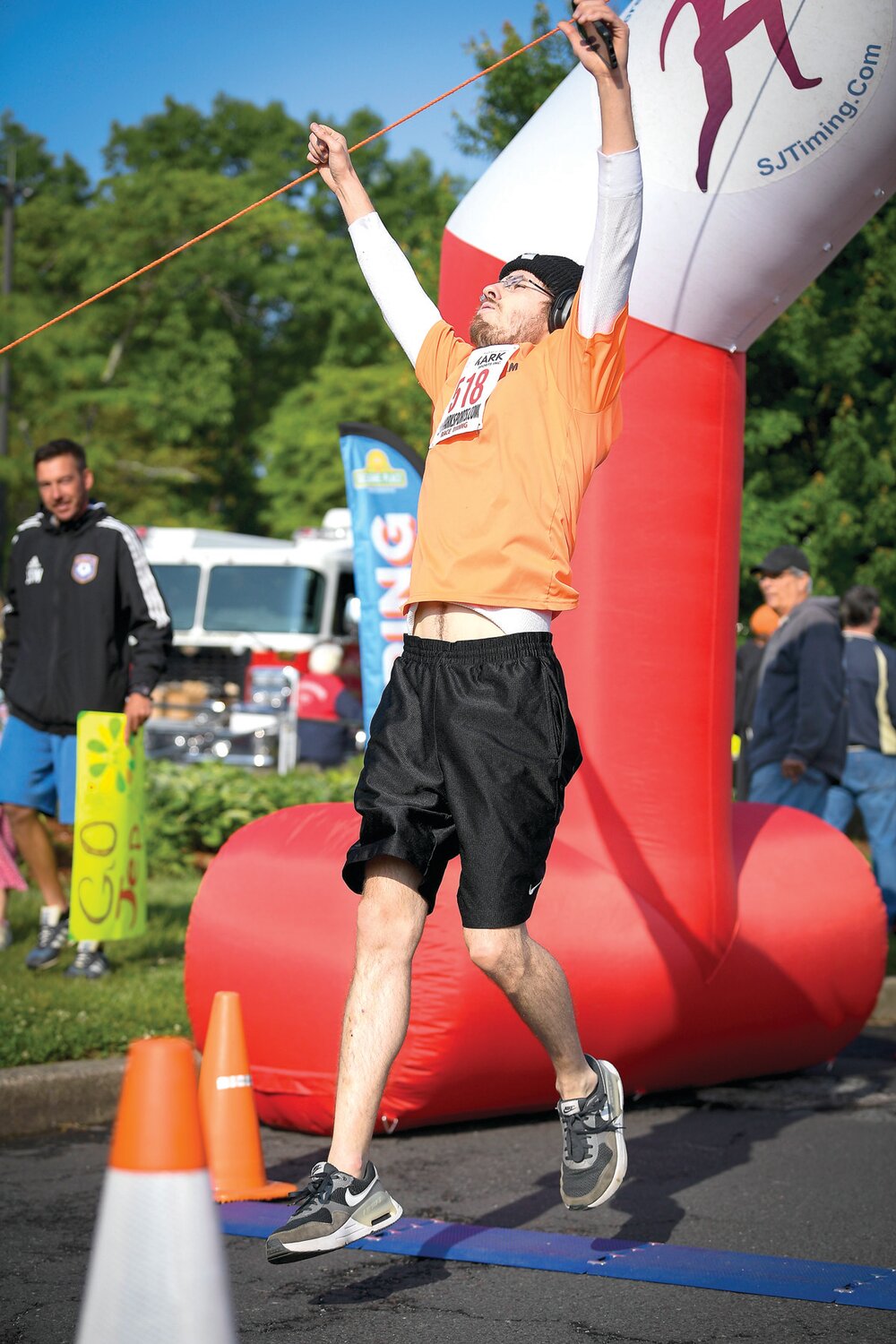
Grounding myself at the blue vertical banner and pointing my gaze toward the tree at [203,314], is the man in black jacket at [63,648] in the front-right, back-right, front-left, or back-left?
back-left

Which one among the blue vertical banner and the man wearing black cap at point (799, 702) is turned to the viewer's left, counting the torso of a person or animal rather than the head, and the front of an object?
the man wearing black cap

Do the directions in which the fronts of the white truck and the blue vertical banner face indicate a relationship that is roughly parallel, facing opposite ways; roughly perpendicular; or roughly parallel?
roughly parallel

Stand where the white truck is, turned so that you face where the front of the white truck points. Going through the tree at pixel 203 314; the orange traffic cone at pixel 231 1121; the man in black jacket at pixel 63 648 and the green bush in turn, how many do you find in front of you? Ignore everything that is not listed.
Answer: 3

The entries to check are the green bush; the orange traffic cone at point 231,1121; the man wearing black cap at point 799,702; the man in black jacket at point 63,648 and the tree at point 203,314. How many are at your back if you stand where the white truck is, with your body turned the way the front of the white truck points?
1

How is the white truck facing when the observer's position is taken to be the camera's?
facing the viewer

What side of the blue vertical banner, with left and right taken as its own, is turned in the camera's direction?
front

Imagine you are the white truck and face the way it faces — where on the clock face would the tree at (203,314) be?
The tree is roughly at 6 o'clock from the white truck.

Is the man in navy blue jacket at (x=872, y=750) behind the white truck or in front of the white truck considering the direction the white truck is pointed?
in front

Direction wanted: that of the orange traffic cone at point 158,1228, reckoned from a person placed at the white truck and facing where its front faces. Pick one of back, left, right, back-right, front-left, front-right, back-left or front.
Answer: front

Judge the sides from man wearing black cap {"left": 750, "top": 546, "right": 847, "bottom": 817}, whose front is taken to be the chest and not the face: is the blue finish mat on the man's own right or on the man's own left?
on the man's own left

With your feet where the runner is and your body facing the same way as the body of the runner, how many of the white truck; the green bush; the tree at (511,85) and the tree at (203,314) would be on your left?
0

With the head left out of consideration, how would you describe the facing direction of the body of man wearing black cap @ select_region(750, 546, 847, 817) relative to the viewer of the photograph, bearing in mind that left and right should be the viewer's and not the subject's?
facing to the left of the viewer

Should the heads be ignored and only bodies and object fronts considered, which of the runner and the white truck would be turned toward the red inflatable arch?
the white truck

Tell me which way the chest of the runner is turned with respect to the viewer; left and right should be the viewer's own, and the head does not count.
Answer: facing the viewer and to the left of the viewer
